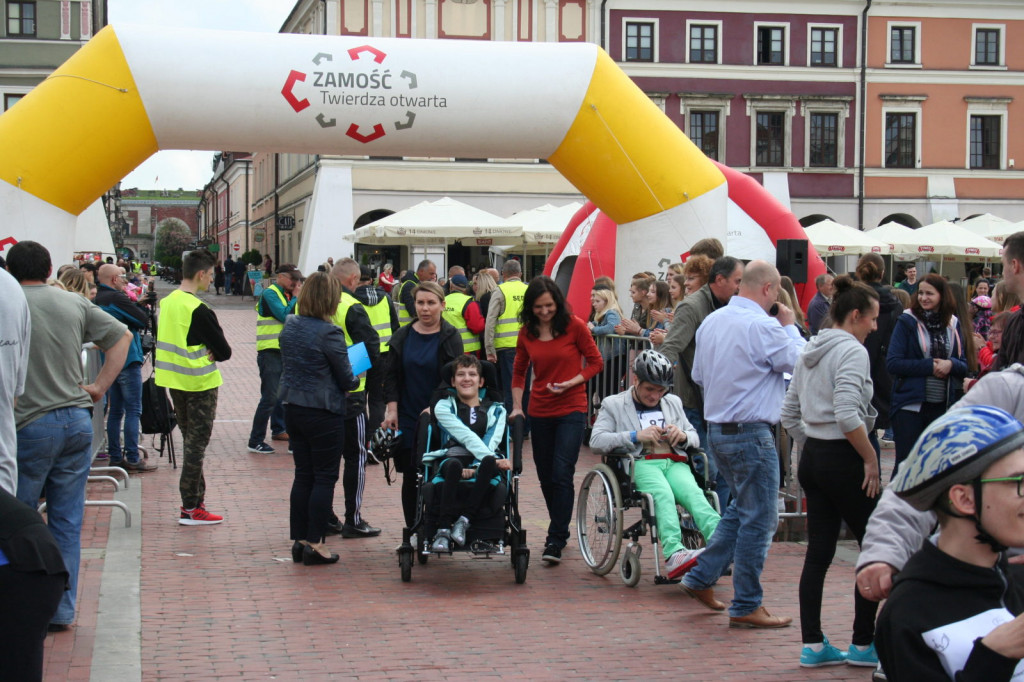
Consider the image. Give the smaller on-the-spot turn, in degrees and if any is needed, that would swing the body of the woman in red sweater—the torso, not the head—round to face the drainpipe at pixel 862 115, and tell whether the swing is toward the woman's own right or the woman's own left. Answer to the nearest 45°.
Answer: approximately 180°

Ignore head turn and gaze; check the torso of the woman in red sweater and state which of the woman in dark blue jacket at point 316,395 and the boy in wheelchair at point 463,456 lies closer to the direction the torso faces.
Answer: the boy in wheelchair

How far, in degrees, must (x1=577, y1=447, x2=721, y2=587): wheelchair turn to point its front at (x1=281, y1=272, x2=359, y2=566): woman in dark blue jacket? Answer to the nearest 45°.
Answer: approximately 135° to its right

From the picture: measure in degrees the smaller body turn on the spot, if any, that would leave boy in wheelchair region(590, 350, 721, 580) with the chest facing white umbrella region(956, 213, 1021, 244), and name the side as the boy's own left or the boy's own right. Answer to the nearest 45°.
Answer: approximately 135° to the boy's own left

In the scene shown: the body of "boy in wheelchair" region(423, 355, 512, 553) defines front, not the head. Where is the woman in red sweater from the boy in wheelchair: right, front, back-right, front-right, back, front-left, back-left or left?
back-left

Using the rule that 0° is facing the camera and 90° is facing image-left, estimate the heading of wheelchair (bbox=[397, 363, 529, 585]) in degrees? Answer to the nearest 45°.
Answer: approximately 0°

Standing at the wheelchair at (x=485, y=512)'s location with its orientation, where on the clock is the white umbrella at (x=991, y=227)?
The white umbrella is roughly at 7 o'clock from the wheelchair.

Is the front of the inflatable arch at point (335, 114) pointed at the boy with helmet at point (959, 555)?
yes

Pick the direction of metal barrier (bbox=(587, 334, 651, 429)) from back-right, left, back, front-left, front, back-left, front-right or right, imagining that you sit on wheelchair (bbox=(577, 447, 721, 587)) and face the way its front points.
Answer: back-left
